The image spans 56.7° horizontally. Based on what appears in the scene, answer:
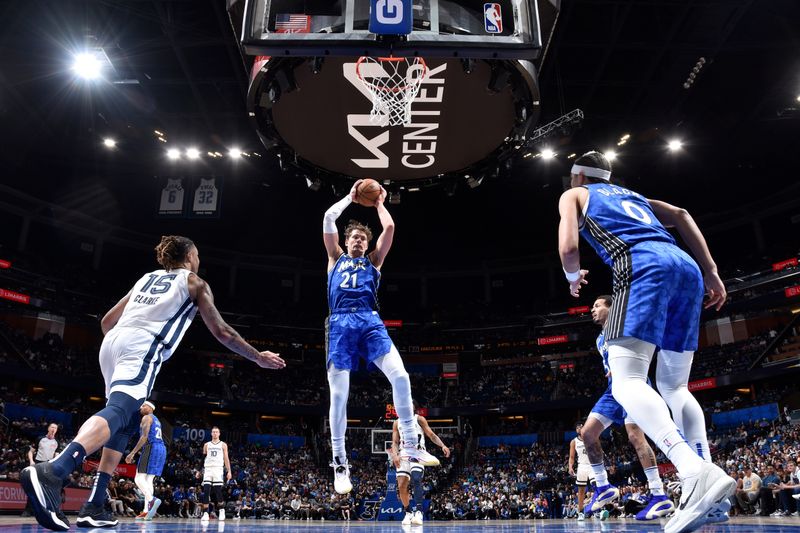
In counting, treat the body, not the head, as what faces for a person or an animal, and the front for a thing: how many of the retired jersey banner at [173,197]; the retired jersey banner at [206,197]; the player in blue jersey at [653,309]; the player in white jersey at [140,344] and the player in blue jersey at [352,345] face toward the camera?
3

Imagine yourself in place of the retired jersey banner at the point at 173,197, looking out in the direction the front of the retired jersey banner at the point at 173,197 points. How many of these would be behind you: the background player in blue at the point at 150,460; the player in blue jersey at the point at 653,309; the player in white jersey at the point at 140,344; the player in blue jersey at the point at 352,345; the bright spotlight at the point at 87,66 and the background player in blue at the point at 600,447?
0

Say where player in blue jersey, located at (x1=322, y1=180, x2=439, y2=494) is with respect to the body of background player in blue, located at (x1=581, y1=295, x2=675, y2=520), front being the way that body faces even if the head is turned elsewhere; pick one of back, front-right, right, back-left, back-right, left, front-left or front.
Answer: front

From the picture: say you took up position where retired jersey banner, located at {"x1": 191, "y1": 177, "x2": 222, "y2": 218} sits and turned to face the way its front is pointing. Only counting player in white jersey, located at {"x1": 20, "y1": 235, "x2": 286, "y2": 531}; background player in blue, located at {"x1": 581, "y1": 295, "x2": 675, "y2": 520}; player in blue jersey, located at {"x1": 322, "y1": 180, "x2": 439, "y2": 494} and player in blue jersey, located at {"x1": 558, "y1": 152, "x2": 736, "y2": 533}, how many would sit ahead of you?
4

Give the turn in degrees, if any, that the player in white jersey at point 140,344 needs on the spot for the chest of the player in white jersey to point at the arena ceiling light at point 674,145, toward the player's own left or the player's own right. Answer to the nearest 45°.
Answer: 0° — they already face it

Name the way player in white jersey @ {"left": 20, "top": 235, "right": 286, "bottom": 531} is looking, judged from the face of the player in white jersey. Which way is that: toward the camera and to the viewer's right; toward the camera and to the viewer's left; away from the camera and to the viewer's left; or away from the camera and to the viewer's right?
away from the camera and to the viewer's right

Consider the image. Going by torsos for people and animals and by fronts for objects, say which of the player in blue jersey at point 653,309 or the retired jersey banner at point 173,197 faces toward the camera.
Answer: the retired jersey banner

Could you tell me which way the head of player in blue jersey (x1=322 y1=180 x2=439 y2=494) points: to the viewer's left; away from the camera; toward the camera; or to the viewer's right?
toward the camera

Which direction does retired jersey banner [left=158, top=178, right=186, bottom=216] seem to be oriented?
toward the camera

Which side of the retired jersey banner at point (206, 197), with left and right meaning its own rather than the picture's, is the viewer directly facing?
front

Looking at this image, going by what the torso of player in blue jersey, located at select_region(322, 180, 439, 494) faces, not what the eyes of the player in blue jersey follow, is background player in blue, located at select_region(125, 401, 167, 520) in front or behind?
behind

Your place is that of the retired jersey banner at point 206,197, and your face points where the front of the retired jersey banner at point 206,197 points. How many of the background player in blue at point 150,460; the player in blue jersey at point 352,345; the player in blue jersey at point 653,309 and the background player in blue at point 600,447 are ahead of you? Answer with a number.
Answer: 4

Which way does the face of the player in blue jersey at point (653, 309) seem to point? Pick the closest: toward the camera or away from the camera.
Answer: away from the camera

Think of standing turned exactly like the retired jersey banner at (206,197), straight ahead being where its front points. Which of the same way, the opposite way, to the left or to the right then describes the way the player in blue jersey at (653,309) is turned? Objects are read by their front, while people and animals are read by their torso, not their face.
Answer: the opposite way

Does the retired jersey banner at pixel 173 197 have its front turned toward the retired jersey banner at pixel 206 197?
no

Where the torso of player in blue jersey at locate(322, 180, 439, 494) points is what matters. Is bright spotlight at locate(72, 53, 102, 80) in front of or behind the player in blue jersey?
behind
